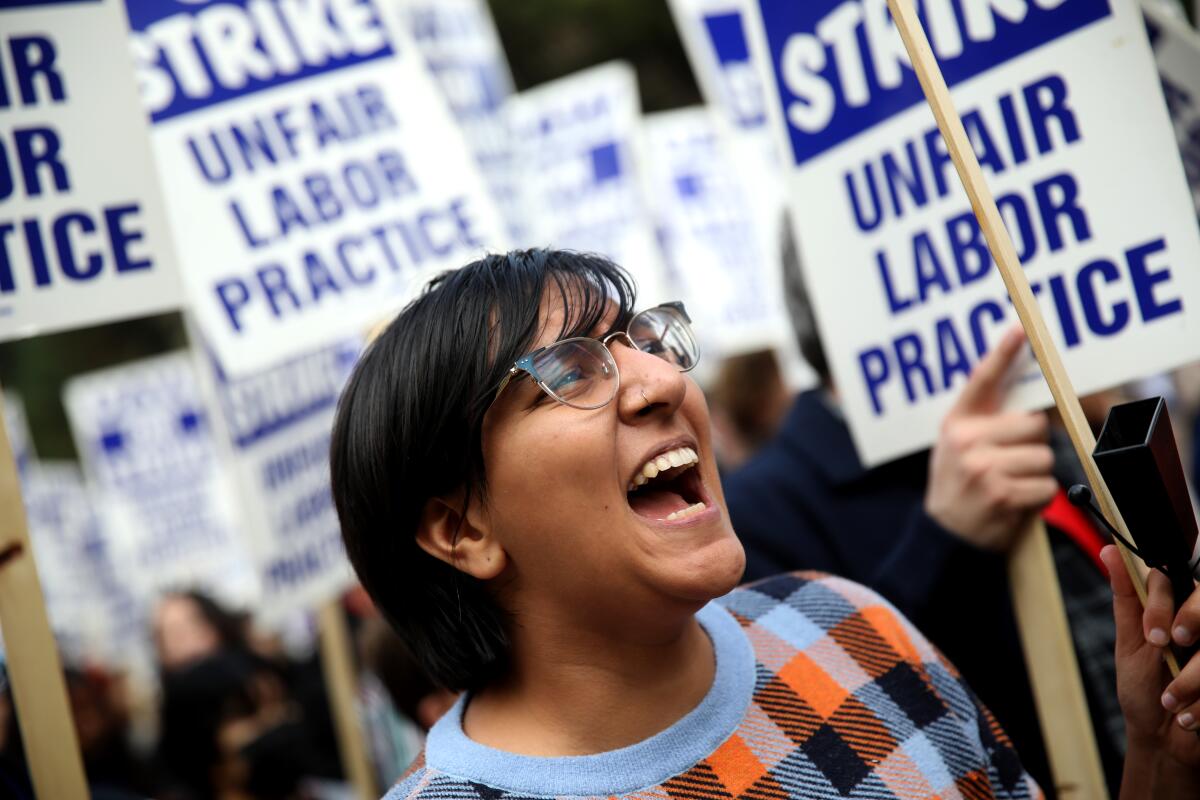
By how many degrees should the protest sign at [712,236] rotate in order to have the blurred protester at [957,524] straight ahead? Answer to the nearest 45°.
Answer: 0° — it already faces them

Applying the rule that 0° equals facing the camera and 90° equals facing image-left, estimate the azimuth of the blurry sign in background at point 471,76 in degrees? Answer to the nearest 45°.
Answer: approximately 0°

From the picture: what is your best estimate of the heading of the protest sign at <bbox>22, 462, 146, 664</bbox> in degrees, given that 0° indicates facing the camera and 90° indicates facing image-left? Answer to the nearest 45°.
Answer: approximately 0°

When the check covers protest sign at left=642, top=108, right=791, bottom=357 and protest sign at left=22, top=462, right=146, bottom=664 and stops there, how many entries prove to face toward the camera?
2
